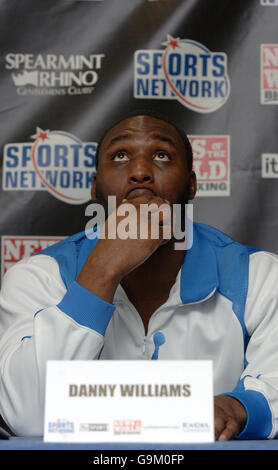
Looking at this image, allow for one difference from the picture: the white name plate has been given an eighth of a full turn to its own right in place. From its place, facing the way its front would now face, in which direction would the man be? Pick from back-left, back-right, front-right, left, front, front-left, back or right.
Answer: back-right

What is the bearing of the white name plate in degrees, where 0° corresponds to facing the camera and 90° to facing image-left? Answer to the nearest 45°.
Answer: approximately 0°
